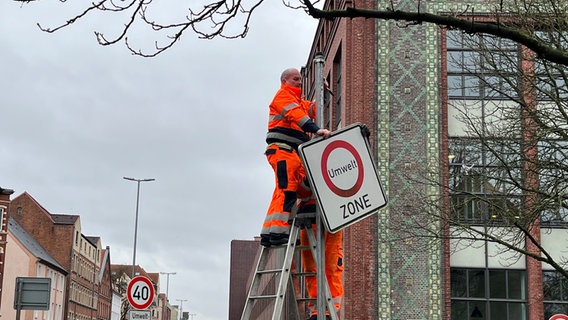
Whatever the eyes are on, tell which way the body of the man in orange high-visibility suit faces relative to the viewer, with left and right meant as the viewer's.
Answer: facing to the right of the viewer

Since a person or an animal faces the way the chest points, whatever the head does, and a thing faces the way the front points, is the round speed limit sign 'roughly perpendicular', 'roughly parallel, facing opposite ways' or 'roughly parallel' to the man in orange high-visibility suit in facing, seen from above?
roughly perpendicular

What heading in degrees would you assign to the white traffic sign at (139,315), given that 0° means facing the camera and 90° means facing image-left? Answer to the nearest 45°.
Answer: approximately 0°

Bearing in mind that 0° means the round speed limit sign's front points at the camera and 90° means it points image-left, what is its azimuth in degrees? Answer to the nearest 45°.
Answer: approximately 0°

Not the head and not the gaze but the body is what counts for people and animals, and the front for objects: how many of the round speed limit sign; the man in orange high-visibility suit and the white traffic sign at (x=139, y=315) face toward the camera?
2

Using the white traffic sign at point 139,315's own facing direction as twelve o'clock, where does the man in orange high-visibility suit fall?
The man in orange high-visibility suit is roughly at 12 o'clock from the white traffic sign.
